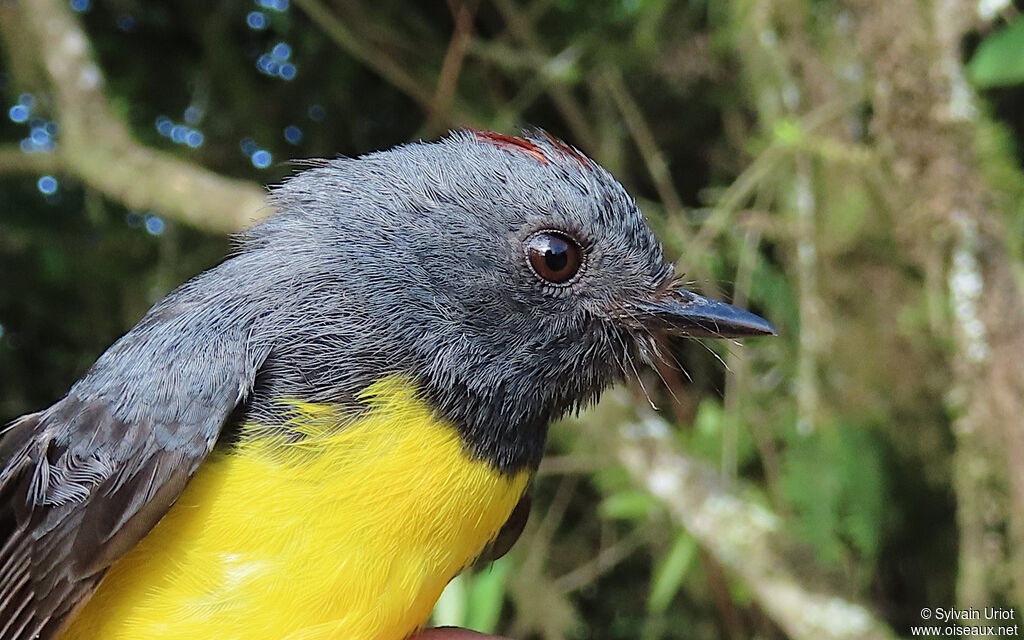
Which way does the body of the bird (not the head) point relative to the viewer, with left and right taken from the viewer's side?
facing to the right of the viewer

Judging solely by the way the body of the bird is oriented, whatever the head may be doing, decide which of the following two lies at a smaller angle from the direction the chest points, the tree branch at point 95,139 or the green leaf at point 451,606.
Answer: the green leaf

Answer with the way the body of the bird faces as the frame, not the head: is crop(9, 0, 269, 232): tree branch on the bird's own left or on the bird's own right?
on the bird's own left

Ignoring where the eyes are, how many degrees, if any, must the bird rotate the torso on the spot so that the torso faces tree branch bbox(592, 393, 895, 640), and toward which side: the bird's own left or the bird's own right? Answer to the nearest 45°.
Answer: approximately 45° to the bird's own left

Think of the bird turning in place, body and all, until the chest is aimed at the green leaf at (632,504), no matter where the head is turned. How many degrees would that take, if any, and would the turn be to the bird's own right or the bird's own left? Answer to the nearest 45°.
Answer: approximately 45° to the bird's own left
